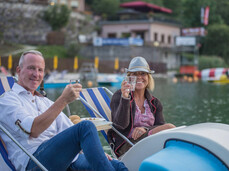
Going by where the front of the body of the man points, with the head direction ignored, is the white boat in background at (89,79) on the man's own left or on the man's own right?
on the man's own left

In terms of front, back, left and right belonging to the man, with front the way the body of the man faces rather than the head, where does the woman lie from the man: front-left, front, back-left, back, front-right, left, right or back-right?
left

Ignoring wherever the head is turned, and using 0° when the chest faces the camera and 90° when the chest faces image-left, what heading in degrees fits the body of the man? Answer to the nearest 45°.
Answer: approximately 315°

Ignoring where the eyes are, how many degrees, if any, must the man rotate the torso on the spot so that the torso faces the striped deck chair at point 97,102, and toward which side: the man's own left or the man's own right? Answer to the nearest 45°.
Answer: approximately 135° to the man's own left

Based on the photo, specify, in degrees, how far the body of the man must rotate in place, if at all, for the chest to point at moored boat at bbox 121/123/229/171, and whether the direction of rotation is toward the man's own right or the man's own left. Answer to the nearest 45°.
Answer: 0° — they already face it

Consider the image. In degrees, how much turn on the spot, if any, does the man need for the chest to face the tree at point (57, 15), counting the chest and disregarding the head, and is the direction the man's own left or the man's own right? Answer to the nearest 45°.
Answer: approximately 135° to the man's own left

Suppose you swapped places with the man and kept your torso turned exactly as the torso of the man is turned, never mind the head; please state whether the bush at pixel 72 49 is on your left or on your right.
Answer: on your left

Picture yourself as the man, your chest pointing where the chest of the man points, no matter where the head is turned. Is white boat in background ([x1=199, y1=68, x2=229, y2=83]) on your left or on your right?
on your left
